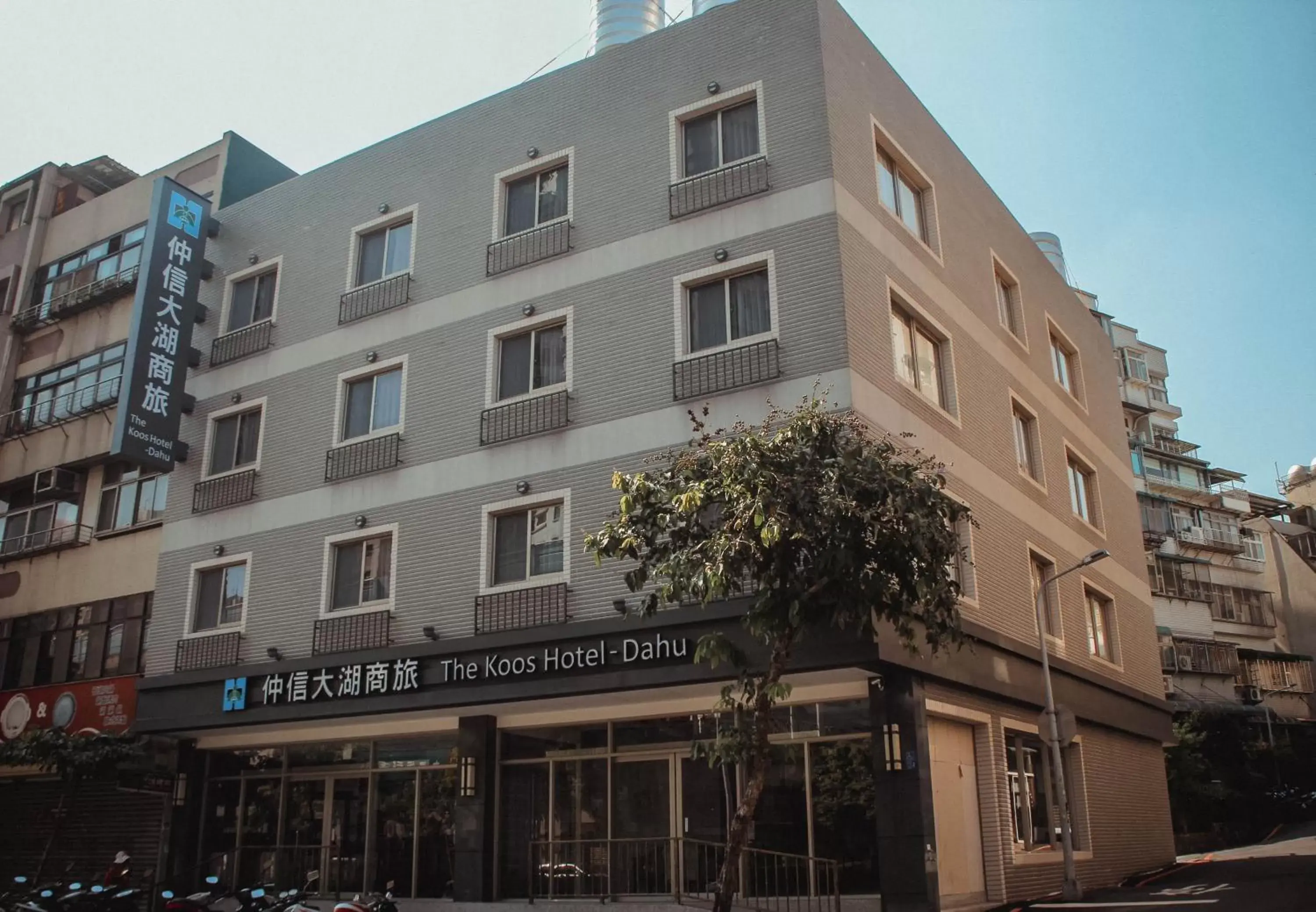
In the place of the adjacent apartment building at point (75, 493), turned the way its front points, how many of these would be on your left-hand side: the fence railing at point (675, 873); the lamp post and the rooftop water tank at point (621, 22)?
3

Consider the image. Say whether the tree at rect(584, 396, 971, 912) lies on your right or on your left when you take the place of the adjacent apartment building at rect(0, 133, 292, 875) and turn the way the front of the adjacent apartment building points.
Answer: on your left

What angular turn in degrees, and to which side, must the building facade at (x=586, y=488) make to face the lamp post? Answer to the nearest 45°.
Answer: approximately 135° to its left

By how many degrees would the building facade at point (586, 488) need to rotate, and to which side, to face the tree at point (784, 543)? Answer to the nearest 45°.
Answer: approximately 45° to its left
